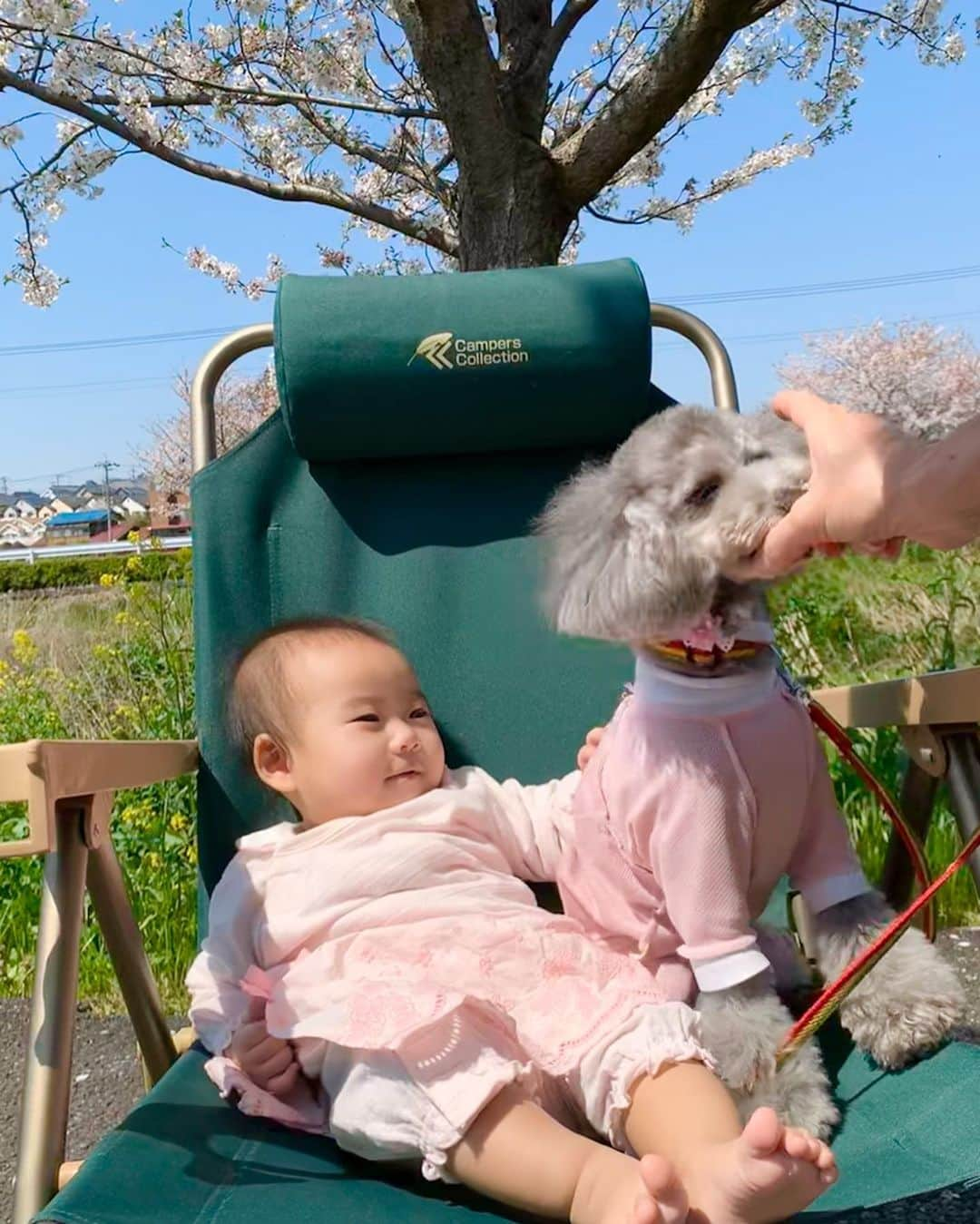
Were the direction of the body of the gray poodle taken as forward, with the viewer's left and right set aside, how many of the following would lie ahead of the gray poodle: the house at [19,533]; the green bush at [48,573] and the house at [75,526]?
0

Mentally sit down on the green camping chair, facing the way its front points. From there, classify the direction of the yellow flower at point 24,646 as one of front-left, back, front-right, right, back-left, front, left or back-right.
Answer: back-right

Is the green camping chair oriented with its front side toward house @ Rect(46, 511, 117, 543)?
no

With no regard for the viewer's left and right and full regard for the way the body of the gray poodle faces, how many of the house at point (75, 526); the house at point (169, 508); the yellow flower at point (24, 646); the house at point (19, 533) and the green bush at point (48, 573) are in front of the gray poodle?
0

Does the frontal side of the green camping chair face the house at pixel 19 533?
no

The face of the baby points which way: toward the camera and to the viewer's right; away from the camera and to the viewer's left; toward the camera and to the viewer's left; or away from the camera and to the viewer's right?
toward the camera and to the viewer's right

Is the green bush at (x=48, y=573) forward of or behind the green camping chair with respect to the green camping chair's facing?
behind

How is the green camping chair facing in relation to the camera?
toward the camera

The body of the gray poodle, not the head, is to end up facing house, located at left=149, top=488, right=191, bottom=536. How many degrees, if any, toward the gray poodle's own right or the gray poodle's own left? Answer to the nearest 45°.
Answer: approximately 180°

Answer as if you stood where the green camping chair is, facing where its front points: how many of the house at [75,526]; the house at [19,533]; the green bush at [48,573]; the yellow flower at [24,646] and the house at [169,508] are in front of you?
0

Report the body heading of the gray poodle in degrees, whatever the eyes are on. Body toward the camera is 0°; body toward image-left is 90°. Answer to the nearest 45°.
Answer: approximately 315°
